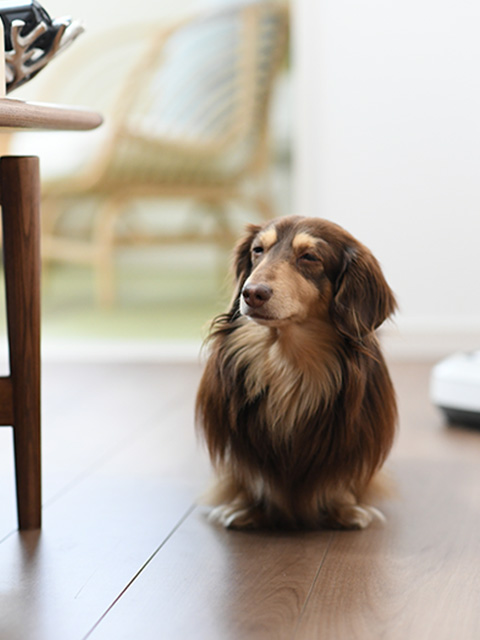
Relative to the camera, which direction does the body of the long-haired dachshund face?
toward the camera

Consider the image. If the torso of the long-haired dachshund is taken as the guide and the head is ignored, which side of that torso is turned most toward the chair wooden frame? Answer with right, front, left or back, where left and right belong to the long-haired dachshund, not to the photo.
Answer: back

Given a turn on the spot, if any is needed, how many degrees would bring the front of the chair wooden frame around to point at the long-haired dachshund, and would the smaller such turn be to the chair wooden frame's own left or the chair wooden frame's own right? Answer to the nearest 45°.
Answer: approximately 45° to the chair wooden frame's own left

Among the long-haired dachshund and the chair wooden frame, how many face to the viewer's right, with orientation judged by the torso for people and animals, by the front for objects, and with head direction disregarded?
0

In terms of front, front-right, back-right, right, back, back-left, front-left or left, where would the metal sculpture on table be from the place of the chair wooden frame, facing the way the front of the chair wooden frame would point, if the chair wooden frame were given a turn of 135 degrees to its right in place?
back

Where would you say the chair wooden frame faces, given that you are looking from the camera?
facing the viewer and to the left of the viewer

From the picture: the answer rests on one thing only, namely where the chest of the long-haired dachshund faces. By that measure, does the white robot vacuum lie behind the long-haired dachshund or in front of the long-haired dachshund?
behind
